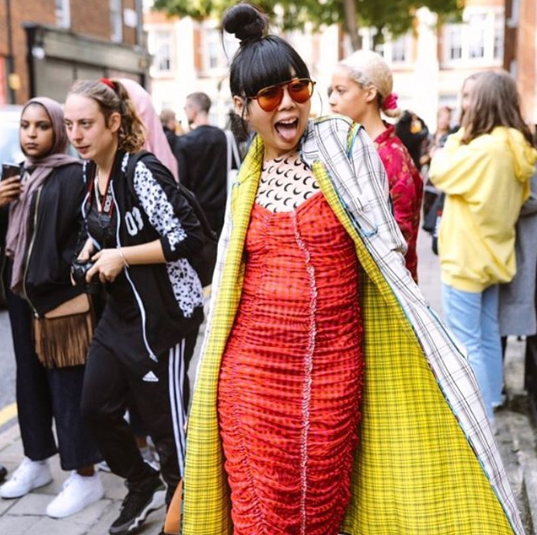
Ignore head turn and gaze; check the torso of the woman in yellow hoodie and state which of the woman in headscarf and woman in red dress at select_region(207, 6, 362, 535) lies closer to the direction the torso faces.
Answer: the woman in headscarf

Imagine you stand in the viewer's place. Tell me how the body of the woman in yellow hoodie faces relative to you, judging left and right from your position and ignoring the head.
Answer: facing away from the viewer and to the left of the viewer

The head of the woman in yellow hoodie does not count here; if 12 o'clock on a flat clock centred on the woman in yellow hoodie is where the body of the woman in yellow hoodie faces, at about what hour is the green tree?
The green tree is roughly at 1 o'clock from the woman in yellow hoodie.

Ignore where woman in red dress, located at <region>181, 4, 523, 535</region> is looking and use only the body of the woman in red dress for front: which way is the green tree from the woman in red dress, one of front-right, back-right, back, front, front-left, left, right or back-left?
back

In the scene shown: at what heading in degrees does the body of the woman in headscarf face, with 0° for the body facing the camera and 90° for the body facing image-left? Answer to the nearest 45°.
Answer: approximately 45°

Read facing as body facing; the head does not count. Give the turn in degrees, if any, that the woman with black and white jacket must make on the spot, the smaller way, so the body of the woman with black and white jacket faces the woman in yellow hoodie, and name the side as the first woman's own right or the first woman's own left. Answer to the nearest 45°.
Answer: approximately 135° to the first woman's own left

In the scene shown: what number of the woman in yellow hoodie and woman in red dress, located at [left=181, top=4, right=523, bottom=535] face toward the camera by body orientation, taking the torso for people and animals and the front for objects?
1

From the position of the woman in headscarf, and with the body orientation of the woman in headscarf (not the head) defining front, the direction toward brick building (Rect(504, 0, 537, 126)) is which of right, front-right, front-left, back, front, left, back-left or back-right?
back
